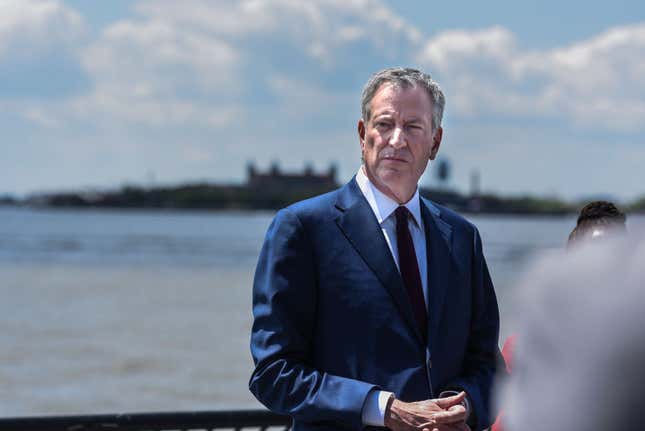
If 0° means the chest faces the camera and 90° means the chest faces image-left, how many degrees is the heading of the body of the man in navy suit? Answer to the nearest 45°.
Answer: approximately 315°
